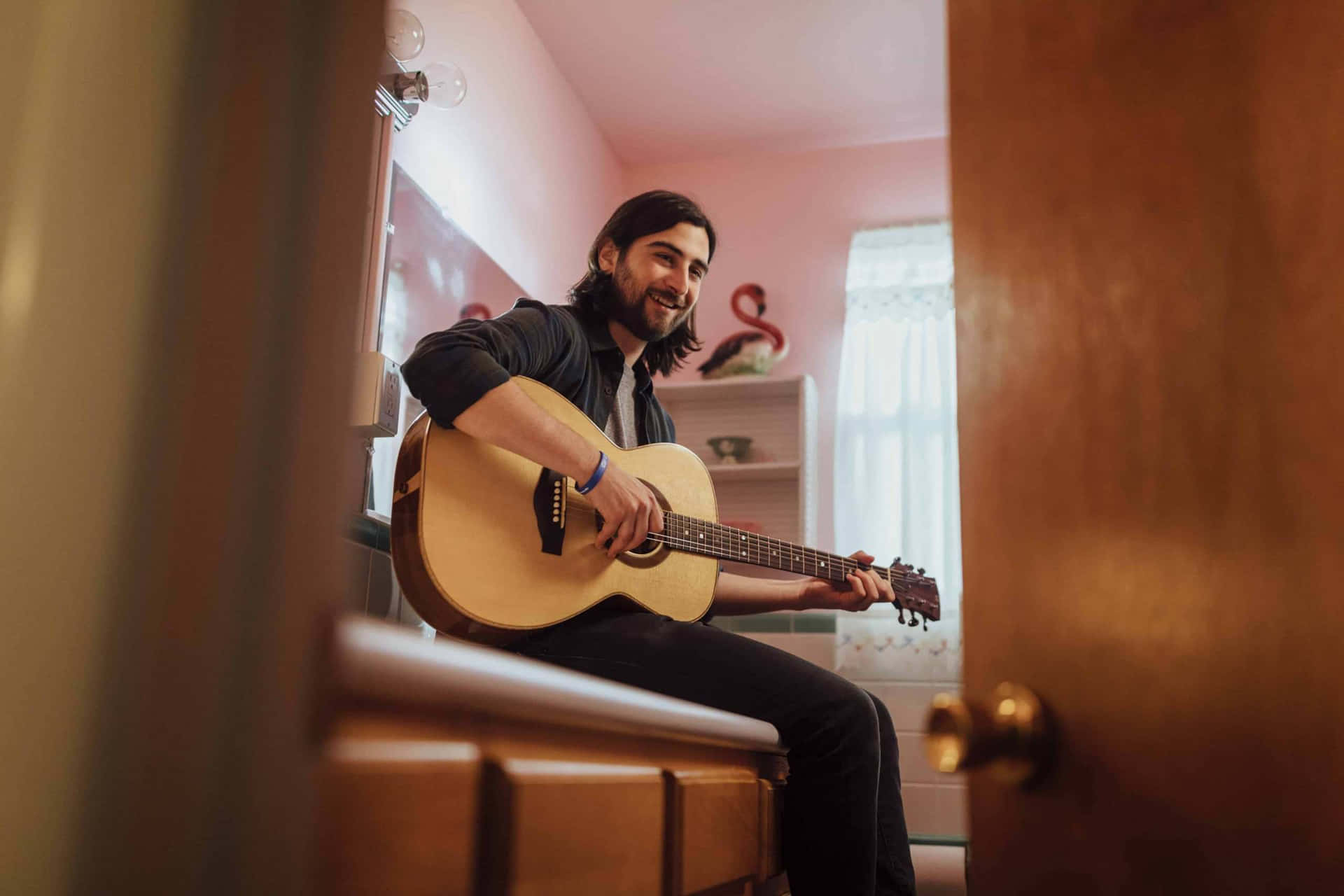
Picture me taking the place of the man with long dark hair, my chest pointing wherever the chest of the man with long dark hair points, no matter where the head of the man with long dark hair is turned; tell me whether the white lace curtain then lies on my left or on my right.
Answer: on my left

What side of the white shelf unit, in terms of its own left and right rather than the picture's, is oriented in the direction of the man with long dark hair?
front

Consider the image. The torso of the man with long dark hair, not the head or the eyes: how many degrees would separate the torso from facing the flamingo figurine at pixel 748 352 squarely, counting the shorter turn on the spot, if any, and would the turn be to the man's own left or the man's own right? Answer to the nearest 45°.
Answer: approximately 135° to the man's own left

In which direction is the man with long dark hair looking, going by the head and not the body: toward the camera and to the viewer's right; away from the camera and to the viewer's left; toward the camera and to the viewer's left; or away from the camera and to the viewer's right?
toward the camera and to the viewer's right

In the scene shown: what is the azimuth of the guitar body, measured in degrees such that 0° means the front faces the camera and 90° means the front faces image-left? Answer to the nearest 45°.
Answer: approximately 315°

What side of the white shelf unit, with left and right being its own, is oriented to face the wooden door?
front

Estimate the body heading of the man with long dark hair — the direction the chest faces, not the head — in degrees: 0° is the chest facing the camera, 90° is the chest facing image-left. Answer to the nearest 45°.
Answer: approximately 315°
